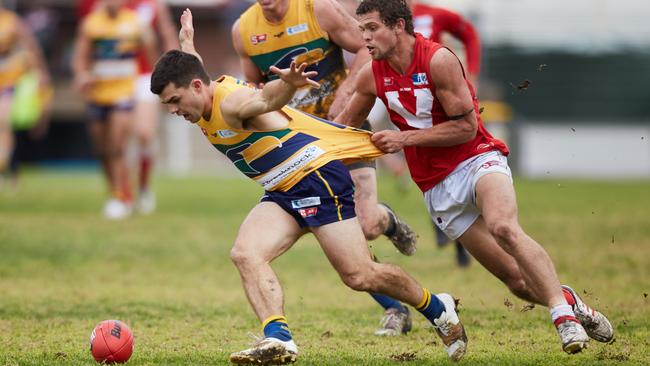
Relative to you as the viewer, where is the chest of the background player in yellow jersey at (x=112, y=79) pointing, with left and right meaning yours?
facing the viewer

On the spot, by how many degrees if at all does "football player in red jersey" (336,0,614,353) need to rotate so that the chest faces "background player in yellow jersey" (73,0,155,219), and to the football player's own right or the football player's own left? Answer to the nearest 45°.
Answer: approximately 90° to the football player's own right

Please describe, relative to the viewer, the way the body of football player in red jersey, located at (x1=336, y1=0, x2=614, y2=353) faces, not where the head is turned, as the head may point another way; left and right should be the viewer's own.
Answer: facing the viewer and to the left of the viewer

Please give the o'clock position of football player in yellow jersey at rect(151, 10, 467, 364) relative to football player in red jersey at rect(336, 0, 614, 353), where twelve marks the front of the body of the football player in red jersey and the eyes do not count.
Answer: The football player in yellow jersey is roughly at 1 o'clock from the football player in red jersey.

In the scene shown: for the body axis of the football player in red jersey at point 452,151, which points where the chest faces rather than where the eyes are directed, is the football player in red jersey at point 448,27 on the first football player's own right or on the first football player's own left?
on the first football player's own right

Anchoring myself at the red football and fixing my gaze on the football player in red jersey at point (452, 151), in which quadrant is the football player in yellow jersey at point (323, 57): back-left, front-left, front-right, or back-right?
front-left

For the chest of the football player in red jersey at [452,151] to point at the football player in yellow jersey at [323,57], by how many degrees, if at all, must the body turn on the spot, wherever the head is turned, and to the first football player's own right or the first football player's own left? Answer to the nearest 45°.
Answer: approximately 90° to the first football player's own right

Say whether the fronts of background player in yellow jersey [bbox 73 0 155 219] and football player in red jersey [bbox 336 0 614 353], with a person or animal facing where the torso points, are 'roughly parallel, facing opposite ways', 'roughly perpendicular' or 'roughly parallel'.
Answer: roughly perpendicular

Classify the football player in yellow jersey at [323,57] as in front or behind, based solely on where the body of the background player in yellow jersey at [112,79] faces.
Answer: in front

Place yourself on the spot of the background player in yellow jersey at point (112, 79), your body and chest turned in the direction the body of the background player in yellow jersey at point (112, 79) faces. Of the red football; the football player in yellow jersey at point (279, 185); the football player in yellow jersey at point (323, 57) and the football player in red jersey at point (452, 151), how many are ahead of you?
4

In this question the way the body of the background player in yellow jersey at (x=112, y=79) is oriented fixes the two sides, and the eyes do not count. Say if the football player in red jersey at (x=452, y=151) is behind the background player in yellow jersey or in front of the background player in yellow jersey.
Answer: in front

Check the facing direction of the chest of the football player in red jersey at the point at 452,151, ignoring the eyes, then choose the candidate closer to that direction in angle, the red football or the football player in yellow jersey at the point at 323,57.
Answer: the red football

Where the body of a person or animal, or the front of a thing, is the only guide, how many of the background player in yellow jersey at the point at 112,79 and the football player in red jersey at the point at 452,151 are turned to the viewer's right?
0

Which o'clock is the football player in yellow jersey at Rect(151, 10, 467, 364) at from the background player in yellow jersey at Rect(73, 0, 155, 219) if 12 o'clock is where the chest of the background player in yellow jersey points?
The football player in yellow jersey is roughly at 12 o'clock from the background player in yellow jersey.
